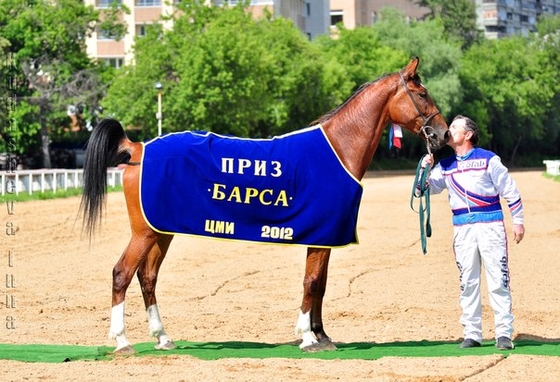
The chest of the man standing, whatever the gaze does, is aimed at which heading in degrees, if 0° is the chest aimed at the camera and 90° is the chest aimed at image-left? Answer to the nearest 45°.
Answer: approximately 45°

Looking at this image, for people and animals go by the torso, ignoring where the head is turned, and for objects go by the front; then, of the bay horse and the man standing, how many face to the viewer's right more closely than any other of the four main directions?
1

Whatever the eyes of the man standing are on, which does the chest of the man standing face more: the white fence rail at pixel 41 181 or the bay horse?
the bay horse

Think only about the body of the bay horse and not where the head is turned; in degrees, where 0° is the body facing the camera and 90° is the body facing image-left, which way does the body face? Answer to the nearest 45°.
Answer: approximately 270°

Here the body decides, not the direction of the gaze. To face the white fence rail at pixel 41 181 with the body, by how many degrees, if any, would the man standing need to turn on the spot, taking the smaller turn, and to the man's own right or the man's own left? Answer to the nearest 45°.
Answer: approximately 90° to the man's own right

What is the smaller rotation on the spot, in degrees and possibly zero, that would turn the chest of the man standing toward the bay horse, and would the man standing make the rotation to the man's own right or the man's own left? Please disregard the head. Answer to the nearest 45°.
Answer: approximately 45° to the man's own right
